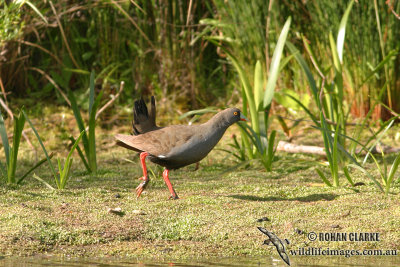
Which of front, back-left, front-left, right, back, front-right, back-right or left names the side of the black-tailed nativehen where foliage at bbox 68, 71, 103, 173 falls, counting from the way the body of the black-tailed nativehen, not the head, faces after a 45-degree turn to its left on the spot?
left

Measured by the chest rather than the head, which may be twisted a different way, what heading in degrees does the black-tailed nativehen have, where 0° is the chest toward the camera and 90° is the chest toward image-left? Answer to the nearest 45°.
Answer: approximately 270°

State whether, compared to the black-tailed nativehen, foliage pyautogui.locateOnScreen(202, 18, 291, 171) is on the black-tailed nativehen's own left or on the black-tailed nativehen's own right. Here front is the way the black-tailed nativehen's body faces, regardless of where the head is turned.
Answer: on the black-tailed nativehen's own left

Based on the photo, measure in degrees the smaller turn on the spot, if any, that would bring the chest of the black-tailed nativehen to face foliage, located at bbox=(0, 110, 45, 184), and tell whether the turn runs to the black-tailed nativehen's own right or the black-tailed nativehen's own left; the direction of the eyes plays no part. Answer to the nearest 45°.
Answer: approximately 180°

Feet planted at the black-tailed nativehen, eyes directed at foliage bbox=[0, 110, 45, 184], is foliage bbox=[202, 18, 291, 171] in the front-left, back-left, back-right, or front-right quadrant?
back-right
